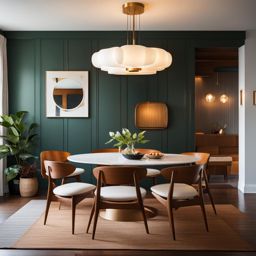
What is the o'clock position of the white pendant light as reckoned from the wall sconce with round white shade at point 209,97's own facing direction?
The white pendant light is roughly at 12 o'clock from the wall sconce with round white shade.

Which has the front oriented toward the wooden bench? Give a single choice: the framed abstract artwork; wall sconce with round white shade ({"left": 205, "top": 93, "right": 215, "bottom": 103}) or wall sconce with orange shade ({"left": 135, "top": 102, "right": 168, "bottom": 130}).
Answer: wall sconce with round white shade ({"left": 205, "top": 93, "right": 215, "bottom": 103})

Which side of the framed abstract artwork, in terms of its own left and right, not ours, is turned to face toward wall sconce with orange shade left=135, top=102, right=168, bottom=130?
left

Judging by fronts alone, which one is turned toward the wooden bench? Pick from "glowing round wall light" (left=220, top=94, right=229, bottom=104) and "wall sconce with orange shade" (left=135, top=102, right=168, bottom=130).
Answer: the glowing round wall light

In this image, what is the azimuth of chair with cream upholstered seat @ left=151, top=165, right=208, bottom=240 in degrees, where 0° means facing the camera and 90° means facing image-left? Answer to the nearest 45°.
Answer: approximately 135°

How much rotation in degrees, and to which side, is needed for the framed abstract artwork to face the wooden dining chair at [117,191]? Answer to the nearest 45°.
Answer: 0° — it already faces it

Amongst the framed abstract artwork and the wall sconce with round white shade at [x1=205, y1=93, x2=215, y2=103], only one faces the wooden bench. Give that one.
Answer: the wall sconce with round white shade

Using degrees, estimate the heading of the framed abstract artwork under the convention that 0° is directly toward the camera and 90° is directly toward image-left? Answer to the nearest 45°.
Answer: approximately 0°

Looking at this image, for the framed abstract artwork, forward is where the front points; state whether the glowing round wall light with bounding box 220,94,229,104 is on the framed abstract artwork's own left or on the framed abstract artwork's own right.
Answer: on the framed abstract artwork's own left
